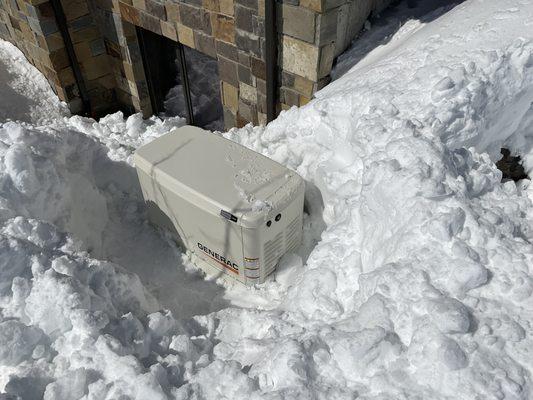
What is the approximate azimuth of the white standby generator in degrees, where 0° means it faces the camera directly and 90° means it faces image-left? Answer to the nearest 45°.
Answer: approximately 45°
